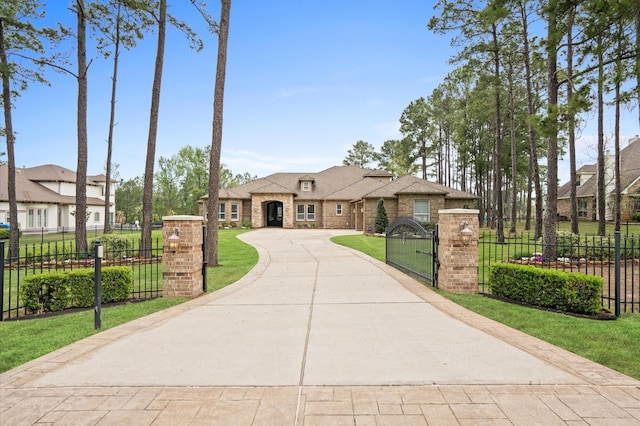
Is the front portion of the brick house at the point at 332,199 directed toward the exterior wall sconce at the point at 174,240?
yes

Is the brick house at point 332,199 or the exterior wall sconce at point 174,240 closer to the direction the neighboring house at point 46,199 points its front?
the exterior wall sconce

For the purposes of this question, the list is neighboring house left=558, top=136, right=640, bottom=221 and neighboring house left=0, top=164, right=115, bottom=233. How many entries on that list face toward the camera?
2

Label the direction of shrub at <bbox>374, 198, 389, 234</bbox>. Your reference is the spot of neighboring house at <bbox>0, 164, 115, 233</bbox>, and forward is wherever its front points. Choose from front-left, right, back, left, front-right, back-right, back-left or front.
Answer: front-left

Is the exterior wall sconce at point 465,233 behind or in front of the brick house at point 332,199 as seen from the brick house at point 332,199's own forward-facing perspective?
in front

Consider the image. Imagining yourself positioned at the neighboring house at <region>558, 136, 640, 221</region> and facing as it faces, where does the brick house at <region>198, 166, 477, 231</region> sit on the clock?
The brick house is roughly at 2 o'clock from the neighboring house.

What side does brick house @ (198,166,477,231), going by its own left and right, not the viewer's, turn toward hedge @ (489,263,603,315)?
front

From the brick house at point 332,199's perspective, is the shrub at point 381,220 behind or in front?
in front

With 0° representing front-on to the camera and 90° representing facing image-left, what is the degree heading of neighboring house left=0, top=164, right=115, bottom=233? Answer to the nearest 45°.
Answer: approximately 0°

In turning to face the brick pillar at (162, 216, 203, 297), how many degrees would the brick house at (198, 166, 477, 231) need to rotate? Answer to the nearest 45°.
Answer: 0° — it already faces it
